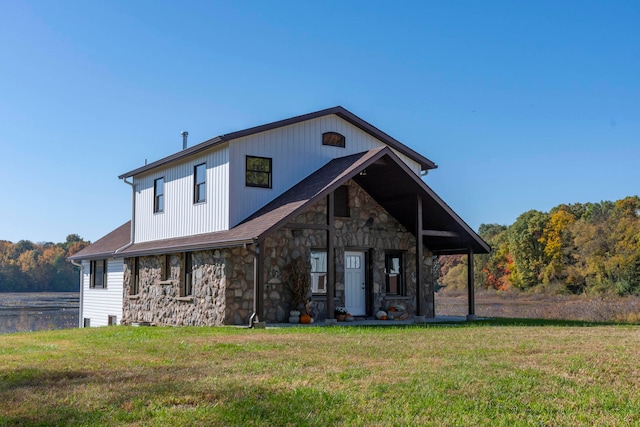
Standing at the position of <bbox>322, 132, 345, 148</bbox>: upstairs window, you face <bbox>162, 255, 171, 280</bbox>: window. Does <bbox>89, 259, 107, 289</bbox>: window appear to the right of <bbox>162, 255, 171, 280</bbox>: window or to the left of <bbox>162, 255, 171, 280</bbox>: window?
right

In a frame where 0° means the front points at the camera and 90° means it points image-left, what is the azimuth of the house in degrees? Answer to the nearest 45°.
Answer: approximately 315°
